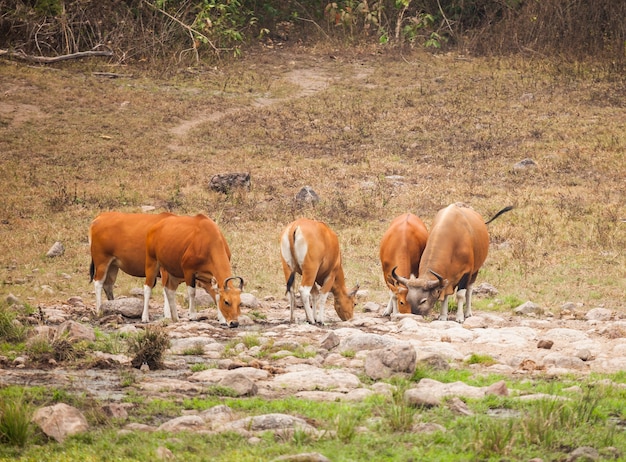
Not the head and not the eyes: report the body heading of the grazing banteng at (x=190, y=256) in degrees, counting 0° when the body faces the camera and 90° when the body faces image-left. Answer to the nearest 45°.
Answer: approximately 315°

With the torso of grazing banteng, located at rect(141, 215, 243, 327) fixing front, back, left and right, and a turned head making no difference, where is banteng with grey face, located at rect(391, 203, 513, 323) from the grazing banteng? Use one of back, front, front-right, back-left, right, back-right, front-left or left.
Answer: front-left

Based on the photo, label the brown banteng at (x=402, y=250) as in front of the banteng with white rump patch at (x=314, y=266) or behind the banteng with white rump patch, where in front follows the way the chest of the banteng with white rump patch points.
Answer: in front

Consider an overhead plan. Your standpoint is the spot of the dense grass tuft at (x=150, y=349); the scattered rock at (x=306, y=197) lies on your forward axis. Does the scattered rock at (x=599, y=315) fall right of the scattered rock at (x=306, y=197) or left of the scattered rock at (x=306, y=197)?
right

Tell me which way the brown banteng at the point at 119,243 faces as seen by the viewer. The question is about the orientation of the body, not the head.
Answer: to the viewer's right

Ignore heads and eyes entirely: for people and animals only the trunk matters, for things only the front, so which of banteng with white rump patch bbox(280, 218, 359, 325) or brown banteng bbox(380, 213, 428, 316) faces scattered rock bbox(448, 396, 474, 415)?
the brown banteng

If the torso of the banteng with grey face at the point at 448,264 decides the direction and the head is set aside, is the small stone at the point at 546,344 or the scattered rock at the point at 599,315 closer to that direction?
the small stone

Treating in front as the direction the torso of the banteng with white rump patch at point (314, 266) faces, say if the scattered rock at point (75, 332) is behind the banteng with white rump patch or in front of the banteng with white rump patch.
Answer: behind

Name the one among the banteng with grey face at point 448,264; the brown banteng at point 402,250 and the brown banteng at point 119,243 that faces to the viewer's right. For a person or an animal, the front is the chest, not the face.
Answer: the brown banteng at point 119,243

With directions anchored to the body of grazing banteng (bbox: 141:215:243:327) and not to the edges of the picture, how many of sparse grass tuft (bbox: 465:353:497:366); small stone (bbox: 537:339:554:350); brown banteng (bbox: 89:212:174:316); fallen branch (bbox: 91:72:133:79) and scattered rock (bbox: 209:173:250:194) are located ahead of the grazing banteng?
2

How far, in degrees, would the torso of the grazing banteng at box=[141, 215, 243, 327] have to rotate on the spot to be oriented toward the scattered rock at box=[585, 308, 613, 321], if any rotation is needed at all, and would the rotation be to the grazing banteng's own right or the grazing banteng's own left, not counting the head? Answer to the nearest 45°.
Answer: approximately 45° to the grazing banteng's own left

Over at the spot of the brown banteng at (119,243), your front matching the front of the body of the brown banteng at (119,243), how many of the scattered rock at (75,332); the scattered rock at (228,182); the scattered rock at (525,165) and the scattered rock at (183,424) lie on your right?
2

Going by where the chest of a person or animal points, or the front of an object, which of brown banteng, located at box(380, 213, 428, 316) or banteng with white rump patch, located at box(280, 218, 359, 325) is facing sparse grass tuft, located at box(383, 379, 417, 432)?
the brown banteng
